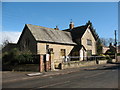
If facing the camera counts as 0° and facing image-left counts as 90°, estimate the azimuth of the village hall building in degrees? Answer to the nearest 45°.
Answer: approximately 315°

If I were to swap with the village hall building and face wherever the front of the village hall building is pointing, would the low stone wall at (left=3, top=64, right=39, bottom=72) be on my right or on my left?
on my right
